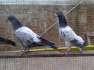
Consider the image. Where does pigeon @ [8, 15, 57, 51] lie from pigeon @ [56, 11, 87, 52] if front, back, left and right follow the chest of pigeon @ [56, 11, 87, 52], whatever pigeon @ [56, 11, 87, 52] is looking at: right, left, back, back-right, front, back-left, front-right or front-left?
front

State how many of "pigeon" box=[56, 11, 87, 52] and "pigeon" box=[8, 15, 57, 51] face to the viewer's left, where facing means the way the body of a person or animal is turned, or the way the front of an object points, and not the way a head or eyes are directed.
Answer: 2

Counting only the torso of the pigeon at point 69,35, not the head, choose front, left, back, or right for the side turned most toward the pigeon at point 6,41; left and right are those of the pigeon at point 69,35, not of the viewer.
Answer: front

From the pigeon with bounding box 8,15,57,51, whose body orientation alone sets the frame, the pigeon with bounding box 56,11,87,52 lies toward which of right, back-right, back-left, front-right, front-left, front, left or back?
back

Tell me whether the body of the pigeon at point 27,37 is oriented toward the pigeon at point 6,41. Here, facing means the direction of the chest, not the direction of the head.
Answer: yes

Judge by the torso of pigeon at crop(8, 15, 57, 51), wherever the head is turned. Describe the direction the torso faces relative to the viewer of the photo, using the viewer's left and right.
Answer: facing to the left of the viewer

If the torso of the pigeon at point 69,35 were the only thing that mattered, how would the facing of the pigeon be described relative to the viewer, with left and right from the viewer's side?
facing to the left of the viewer
